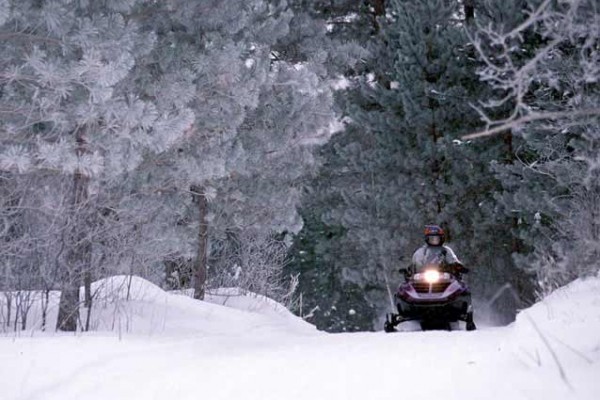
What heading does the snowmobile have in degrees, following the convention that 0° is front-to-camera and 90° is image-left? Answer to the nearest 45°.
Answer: approximately 0°

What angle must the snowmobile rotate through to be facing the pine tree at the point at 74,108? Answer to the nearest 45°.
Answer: approximately 45° to its right

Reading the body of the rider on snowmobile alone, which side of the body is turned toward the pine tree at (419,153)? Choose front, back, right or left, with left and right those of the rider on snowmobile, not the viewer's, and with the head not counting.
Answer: back

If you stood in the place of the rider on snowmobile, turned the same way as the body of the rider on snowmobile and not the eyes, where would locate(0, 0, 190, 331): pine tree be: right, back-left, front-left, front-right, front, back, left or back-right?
front-right

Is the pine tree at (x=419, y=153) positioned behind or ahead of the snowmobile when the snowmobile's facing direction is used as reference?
behind
